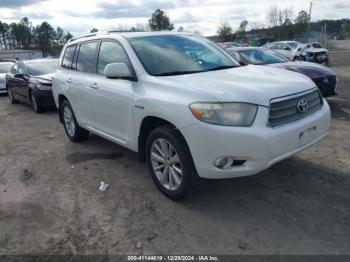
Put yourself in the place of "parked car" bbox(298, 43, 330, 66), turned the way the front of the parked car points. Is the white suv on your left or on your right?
on your right

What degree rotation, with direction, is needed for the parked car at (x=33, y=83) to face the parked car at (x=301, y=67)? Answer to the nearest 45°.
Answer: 0° — it already faces it

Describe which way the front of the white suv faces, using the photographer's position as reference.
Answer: facing the viewer and to the right of the viewer

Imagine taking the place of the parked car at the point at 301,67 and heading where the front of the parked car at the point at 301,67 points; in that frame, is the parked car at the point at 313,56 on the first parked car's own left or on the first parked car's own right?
on the first parked car's own left

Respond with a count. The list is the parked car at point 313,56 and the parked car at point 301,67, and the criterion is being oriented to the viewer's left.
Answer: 0

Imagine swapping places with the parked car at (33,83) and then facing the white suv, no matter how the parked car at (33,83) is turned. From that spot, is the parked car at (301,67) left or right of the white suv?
left

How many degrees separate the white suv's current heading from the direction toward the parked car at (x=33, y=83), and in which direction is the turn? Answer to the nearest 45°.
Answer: approximately 180°

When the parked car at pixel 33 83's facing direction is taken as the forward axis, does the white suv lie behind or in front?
in front

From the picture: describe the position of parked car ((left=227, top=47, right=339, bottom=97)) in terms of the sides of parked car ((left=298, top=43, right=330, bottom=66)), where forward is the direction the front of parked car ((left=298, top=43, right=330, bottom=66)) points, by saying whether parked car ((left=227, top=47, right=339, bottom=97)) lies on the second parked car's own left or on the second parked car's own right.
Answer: on the second parked car's own right

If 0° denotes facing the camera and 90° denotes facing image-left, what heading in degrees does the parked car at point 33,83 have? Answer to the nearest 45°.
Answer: approximately 315°
